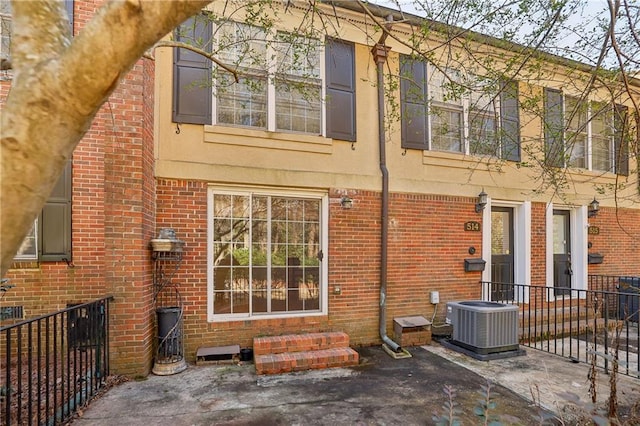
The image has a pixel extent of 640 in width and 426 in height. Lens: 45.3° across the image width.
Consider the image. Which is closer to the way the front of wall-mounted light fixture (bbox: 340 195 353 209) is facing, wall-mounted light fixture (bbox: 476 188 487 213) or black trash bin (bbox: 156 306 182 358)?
the black trash bin

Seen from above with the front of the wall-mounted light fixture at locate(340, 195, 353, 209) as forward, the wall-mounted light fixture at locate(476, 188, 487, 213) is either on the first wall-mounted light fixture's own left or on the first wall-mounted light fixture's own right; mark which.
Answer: on the first wall-mounted light fixture's own left

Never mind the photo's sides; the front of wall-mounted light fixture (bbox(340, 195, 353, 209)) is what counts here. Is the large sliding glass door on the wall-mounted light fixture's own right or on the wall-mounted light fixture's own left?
on the wall-mounted light fixture's own right

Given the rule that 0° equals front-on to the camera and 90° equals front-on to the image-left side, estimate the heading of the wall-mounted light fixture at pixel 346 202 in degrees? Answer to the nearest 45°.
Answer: approximately 0°

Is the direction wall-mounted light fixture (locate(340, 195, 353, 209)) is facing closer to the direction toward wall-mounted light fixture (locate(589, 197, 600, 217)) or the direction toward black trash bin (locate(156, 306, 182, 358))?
the black trash bin
